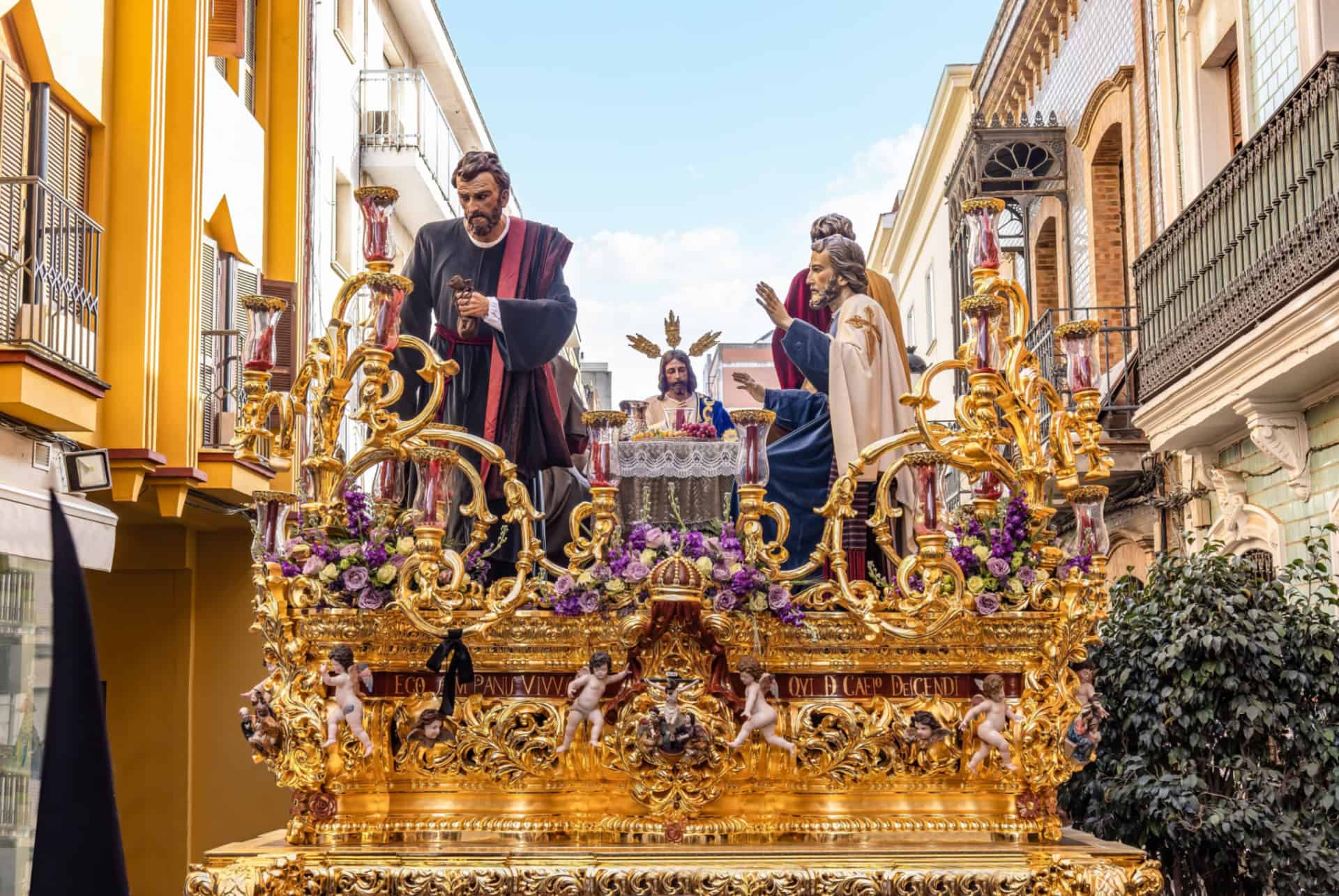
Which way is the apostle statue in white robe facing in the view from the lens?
facing to the left of the viewer

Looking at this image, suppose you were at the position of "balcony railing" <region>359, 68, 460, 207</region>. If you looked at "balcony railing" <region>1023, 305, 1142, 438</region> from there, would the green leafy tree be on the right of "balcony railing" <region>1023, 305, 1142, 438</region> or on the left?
right

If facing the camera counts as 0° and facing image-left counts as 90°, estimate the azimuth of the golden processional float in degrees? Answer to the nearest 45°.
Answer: approximately 0°

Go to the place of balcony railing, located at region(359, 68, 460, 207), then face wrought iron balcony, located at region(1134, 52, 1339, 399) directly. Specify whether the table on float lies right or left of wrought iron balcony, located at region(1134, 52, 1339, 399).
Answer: right

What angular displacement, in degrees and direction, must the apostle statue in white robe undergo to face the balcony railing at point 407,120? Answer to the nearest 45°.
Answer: approximately 45° to its right

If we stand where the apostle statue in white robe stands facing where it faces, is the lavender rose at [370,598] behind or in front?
in front

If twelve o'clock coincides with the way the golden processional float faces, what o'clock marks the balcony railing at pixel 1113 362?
The balcony railing is roughly at 7 o'clock from the golden processional float.
